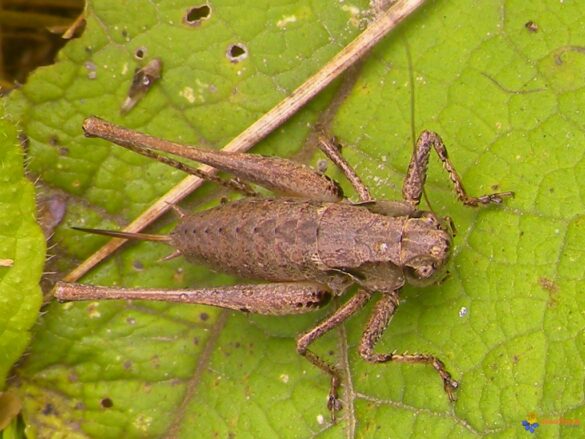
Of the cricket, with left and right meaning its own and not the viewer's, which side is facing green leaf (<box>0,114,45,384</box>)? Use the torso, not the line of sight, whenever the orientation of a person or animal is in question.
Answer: back

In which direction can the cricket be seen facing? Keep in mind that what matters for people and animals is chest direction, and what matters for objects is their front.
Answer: to the viewer's right
